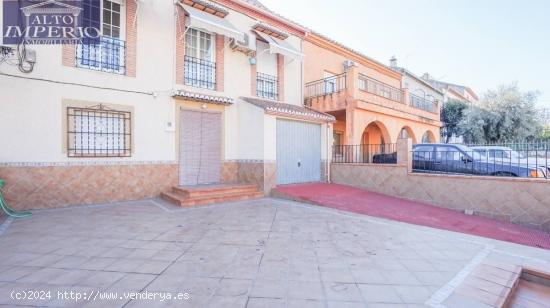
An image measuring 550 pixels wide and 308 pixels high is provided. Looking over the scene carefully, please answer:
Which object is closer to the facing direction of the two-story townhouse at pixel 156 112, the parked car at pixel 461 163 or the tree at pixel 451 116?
the parked car

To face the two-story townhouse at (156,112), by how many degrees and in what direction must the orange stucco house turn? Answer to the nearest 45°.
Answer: approximately 90° to its right

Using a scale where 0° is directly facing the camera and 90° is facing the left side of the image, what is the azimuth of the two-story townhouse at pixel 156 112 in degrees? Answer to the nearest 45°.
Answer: approximately 315°

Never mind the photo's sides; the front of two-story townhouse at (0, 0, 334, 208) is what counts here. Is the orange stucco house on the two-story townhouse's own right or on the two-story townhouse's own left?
on the two-story townhouse's own left

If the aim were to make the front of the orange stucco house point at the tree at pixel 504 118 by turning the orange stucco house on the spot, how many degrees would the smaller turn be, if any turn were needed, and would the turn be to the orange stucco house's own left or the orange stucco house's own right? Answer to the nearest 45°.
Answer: approximately 90° to the orange stucco house's own left
